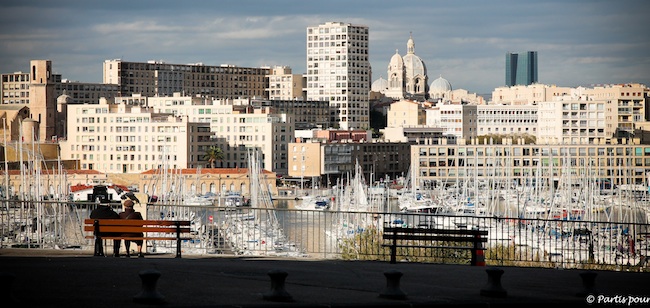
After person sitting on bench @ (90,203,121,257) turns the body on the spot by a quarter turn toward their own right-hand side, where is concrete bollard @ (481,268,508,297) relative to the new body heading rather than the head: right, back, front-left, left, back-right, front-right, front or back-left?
front-right

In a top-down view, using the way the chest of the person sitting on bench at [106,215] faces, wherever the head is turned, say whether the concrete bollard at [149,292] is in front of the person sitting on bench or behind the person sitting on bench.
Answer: behind

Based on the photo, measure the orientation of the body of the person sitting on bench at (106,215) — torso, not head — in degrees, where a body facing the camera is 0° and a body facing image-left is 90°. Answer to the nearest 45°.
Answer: approximately 180°

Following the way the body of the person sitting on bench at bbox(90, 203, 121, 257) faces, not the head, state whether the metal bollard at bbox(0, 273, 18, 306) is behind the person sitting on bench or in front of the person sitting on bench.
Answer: behind

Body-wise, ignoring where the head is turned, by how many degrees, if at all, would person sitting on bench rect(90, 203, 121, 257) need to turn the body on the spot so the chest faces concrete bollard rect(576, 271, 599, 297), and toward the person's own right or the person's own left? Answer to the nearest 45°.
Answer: approximately 135° to the person's own right
